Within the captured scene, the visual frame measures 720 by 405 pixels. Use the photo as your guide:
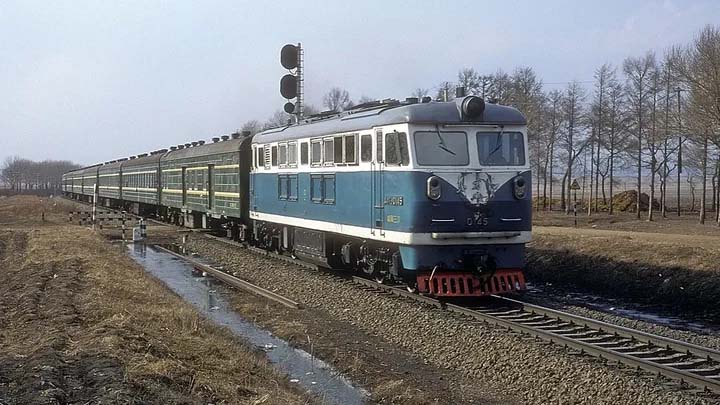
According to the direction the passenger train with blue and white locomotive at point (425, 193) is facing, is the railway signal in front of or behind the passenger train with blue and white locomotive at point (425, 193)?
behind

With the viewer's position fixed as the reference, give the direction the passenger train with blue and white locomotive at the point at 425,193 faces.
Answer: facing the viewer and to the right of the viewer

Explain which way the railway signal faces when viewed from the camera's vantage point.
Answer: facing away from the viewer and to the left of the viewer

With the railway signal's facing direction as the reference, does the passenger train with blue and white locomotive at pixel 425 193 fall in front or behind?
behind
